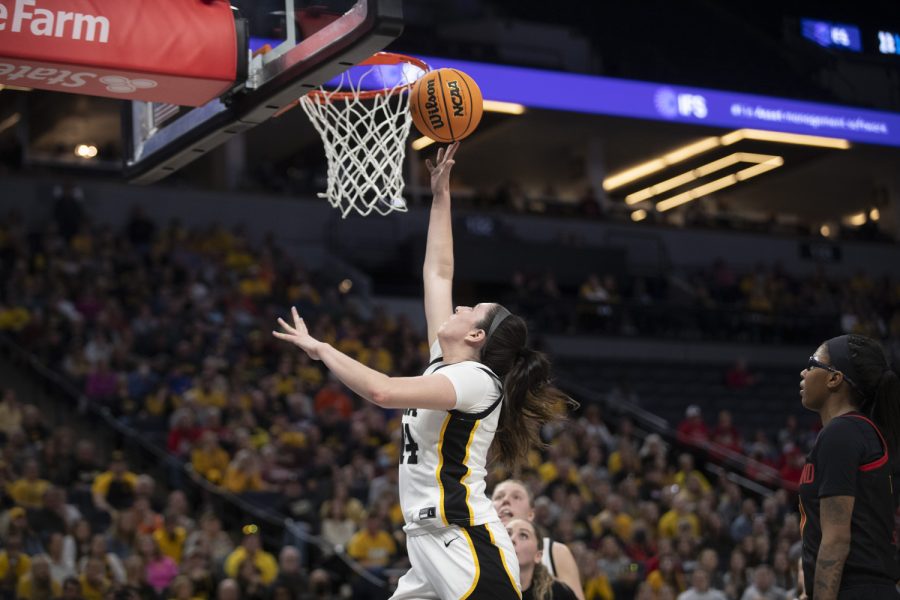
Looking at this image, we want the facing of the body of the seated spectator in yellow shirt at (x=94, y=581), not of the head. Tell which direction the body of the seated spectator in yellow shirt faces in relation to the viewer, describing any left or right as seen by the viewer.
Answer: facing the viewer

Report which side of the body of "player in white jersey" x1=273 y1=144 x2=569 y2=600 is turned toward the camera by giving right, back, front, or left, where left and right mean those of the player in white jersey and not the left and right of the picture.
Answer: left

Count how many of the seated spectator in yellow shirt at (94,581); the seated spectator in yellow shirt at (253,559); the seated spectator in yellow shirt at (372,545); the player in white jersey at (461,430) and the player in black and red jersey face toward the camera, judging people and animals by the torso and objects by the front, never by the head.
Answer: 3

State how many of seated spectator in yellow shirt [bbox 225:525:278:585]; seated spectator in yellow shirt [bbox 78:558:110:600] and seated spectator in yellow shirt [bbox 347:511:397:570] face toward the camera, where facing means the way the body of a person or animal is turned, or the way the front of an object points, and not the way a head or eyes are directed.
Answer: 3

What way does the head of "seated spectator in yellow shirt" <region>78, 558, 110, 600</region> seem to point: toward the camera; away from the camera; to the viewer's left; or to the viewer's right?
toward the camera

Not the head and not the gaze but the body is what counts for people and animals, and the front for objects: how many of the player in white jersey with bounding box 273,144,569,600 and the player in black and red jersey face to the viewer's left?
2

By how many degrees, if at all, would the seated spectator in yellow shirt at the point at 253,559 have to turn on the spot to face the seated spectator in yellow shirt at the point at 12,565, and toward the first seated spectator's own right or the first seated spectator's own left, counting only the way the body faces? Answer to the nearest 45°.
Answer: approximately 90° to the first seated spectator's own right

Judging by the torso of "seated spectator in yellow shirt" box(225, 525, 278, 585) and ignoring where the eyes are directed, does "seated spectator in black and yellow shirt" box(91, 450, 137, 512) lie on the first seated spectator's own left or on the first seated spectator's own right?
on the first seated spectator's own right

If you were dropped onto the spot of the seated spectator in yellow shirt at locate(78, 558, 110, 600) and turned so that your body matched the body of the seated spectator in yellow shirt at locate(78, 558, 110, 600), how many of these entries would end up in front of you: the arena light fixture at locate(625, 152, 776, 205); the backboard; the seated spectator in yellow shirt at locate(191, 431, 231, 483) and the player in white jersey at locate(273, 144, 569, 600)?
2

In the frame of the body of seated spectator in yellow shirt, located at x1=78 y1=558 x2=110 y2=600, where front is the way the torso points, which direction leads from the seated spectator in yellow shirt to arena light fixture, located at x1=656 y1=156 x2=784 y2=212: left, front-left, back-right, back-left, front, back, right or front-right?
back-left

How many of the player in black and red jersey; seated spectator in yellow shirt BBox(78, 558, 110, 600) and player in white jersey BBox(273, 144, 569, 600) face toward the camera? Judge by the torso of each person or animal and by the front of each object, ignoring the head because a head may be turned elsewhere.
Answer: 1

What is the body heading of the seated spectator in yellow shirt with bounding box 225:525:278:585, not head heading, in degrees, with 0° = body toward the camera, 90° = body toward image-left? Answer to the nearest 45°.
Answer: approximately 0°

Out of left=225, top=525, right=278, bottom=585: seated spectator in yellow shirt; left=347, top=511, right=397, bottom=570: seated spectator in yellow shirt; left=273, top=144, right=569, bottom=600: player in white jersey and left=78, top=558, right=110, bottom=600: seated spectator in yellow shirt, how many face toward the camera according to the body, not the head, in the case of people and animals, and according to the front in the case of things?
3

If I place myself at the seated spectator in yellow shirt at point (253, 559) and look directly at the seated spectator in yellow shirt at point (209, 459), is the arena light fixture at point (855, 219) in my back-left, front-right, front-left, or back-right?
front-right

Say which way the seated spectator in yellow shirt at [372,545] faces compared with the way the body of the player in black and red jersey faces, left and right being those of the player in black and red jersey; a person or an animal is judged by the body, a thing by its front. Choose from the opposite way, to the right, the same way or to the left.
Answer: to the left

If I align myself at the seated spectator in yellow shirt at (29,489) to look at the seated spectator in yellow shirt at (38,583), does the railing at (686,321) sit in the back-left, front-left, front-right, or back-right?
back-left

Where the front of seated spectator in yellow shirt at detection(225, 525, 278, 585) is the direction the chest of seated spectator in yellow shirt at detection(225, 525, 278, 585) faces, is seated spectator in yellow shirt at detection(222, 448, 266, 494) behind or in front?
behind

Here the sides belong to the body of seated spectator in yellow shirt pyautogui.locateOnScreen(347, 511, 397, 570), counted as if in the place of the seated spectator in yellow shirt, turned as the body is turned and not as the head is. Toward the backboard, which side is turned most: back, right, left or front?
front

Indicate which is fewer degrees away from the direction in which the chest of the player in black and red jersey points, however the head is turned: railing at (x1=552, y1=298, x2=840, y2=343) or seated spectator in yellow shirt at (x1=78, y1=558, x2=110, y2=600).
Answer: the seated spectator in yellow shirt

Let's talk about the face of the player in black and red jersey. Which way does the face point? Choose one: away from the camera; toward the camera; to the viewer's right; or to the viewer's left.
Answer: to the viewer's left

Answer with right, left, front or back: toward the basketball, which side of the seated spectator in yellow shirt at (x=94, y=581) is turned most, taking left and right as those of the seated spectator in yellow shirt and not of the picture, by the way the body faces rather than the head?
front
